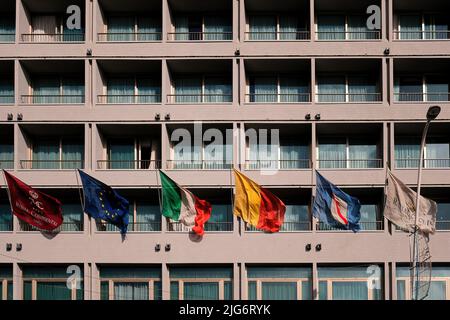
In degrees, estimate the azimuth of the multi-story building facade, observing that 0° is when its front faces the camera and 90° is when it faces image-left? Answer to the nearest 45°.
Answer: approximately 0°
